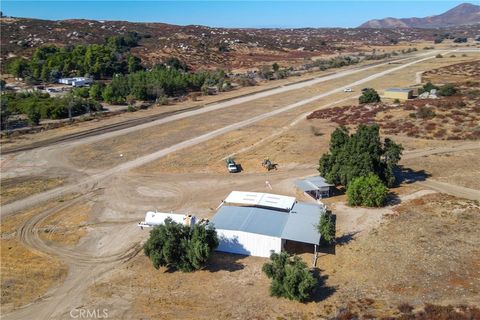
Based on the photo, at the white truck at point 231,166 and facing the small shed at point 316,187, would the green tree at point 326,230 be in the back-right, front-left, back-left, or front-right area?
front-right

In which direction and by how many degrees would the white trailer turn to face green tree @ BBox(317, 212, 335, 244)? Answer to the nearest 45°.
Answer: approximately 135° to its left

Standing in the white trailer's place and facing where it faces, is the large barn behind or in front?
behind

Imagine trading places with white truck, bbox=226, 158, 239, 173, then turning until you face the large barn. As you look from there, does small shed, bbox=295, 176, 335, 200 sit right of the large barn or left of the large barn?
left

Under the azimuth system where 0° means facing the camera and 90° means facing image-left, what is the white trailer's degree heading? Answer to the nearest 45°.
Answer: approximately 90°

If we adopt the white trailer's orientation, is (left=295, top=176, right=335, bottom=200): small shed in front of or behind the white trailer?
behind

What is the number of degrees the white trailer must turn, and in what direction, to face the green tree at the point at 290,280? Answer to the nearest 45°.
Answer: approximately 135° to its left

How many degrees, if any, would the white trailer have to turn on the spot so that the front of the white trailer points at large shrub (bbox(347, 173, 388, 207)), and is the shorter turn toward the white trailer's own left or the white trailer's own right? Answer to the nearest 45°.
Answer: approximately 180°

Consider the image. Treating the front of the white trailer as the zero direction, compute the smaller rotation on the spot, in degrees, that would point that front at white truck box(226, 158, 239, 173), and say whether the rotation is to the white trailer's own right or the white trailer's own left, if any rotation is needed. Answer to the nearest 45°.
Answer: approximately 135° to the white trailer's own right

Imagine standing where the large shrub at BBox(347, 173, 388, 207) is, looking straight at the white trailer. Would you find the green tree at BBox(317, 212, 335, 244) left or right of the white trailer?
left
